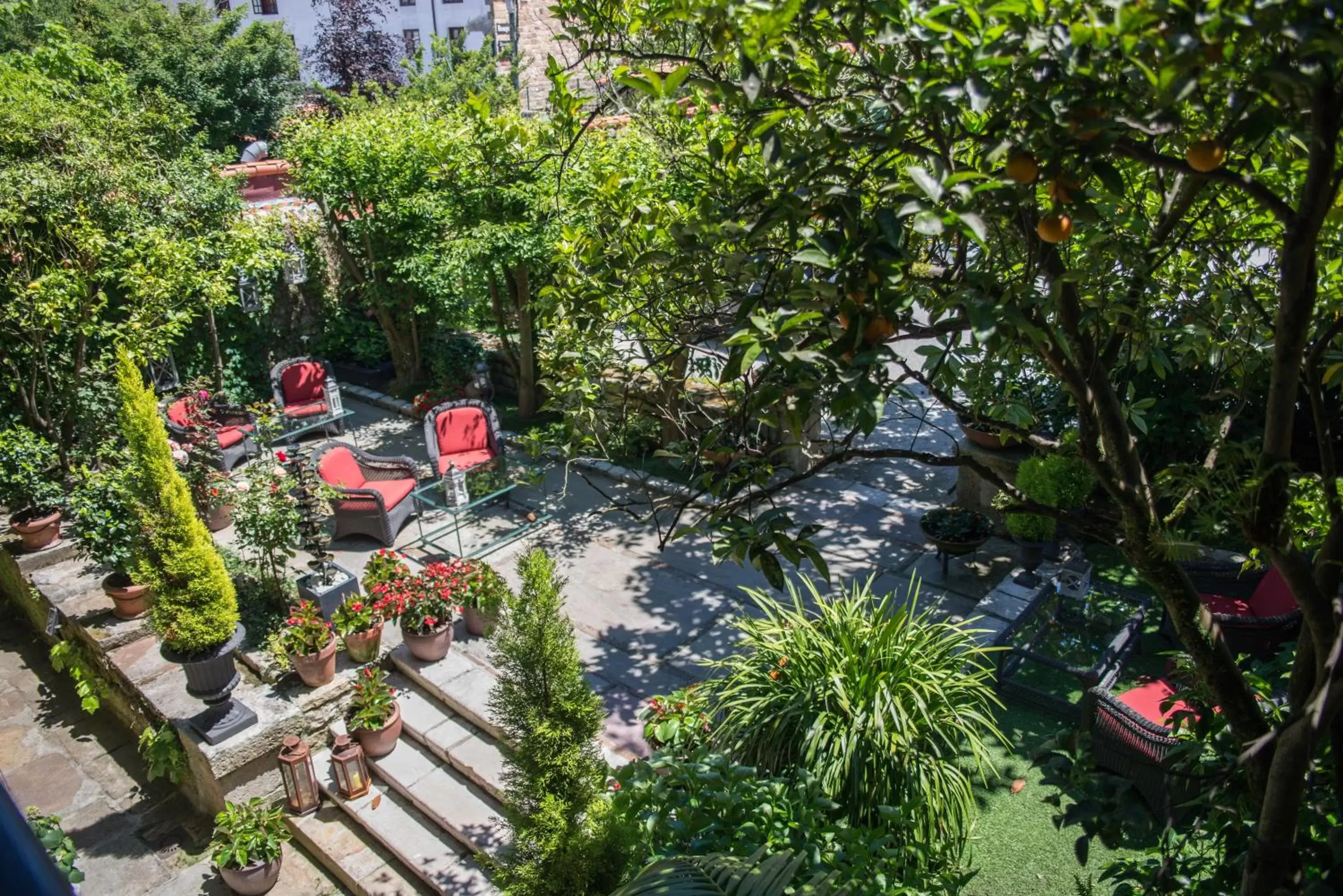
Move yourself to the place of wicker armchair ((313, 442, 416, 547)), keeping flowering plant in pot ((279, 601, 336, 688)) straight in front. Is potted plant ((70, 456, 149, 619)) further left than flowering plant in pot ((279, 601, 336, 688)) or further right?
right

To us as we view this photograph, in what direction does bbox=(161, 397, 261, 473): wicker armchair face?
facing the viewer and to the right of the viewer

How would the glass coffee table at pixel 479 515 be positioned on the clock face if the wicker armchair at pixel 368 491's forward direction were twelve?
The glass coffee table is roughly at 11 o'clock from the wicker armchair.

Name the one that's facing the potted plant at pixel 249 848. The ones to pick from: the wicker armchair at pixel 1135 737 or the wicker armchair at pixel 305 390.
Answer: the wicker armchair at pixel 305 390

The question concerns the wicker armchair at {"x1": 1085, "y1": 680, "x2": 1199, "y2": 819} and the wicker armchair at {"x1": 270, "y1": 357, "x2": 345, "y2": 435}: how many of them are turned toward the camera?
1

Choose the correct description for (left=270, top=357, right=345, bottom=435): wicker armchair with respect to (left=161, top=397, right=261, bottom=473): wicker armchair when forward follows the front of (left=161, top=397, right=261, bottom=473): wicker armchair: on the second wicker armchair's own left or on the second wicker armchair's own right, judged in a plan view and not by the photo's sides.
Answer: on the second wicker armchair's own left

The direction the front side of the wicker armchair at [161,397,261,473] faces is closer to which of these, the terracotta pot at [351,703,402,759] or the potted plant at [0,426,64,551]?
the terracotta pot

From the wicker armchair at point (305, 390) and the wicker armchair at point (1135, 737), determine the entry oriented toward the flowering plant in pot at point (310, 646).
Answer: the wicker armchair at point (305, 390)

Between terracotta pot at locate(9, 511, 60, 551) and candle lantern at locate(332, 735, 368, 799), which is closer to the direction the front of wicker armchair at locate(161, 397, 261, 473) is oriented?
the candle lantern

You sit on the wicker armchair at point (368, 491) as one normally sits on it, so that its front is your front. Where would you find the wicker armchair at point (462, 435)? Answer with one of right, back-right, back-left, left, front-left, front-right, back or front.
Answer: left

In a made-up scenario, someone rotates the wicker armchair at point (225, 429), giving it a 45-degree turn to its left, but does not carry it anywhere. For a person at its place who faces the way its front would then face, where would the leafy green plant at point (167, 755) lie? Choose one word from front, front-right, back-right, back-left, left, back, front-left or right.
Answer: right

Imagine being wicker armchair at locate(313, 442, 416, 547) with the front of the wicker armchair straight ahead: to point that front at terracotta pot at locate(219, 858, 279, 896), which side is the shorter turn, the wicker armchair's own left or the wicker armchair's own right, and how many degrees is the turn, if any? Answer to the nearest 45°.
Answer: approximately 45° to the wicker armchair's own right

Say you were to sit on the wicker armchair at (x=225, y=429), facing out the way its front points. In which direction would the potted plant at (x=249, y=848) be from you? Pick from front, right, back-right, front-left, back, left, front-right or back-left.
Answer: front-right
